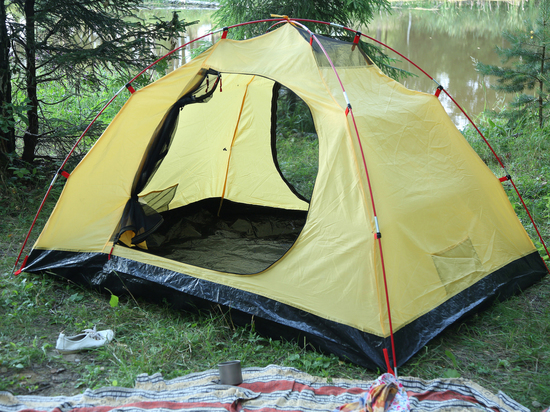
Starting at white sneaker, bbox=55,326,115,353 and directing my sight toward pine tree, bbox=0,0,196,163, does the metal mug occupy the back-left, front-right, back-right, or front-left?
back-right

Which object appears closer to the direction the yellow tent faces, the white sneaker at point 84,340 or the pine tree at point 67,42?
the white sneaker

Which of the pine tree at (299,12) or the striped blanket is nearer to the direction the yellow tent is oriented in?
the striped blanket

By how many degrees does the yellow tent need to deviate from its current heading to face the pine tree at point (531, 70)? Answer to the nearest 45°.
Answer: approximately 180°

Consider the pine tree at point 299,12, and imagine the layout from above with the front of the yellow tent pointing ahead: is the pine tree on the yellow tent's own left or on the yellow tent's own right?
on the yellow tent's own right

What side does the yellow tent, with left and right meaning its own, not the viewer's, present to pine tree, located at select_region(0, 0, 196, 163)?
right

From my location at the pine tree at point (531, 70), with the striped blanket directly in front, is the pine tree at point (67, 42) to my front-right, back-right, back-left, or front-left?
front-right

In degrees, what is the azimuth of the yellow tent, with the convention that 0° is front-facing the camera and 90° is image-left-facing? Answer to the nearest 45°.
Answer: approximately 45°
